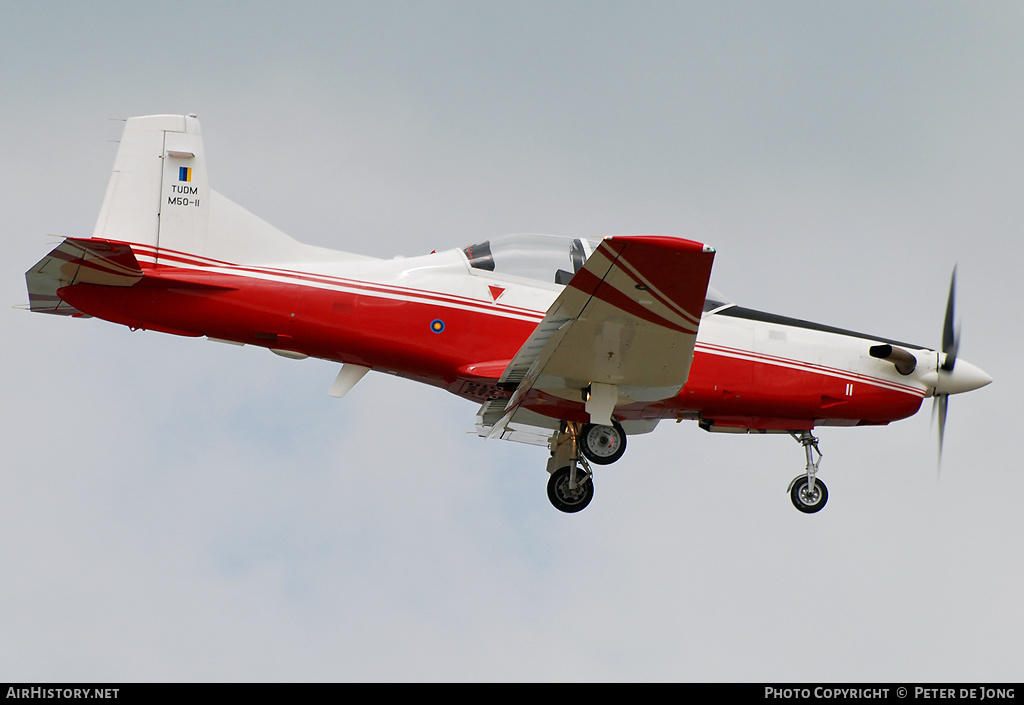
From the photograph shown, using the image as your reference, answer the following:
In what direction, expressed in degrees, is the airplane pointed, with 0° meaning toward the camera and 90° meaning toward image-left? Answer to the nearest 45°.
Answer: approximately 270°
